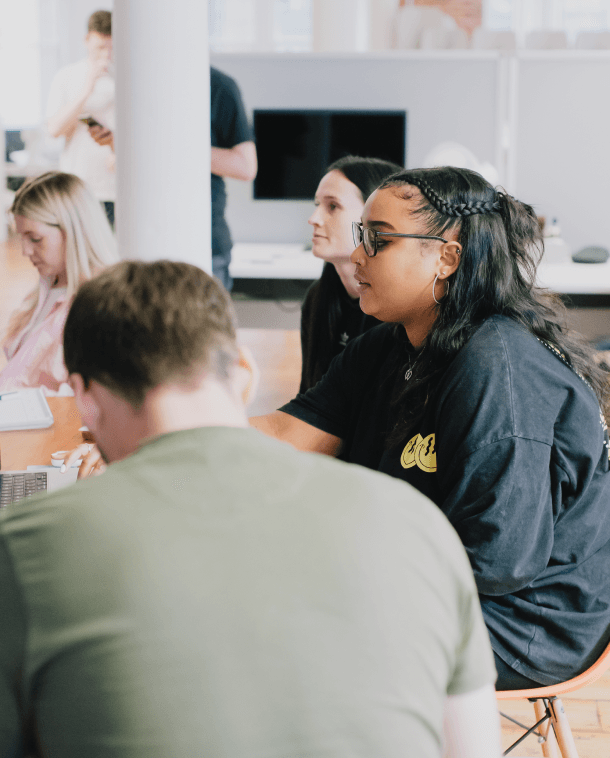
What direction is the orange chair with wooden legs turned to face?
to the viewer's left

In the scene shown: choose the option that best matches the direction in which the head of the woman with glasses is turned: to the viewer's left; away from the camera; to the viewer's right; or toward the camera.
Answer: to the viewer's left

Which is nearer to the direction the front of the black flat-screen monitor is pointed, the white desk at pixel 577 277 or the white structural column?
the white structural column

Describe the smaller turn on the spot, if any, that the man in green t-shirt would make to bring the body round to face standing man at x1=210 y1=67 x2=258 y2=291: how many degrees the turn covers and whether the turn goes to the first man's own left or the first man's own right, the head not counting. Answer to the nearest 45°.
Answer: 0° — they already face them

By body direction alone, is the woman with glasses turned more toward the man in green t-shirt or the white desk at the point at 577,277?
the man in green t-shirt

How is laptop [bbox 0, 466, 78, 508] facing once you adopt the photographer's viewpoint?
facing to the right of the viewer

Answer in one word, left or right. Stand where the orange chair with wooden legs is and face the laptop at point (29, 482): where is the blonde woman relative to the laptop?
right

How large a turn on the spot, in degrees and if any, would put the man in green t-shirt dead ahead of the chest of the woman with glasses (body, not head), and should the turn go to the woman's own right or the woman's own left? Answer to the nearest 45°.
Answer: approximately 45° to the woman's own left

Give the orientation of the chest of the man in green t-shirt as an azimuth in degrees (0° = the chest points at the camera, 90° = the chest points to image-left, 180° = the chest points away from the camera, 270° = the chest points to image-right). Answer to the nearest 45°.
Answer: approximately 180°
